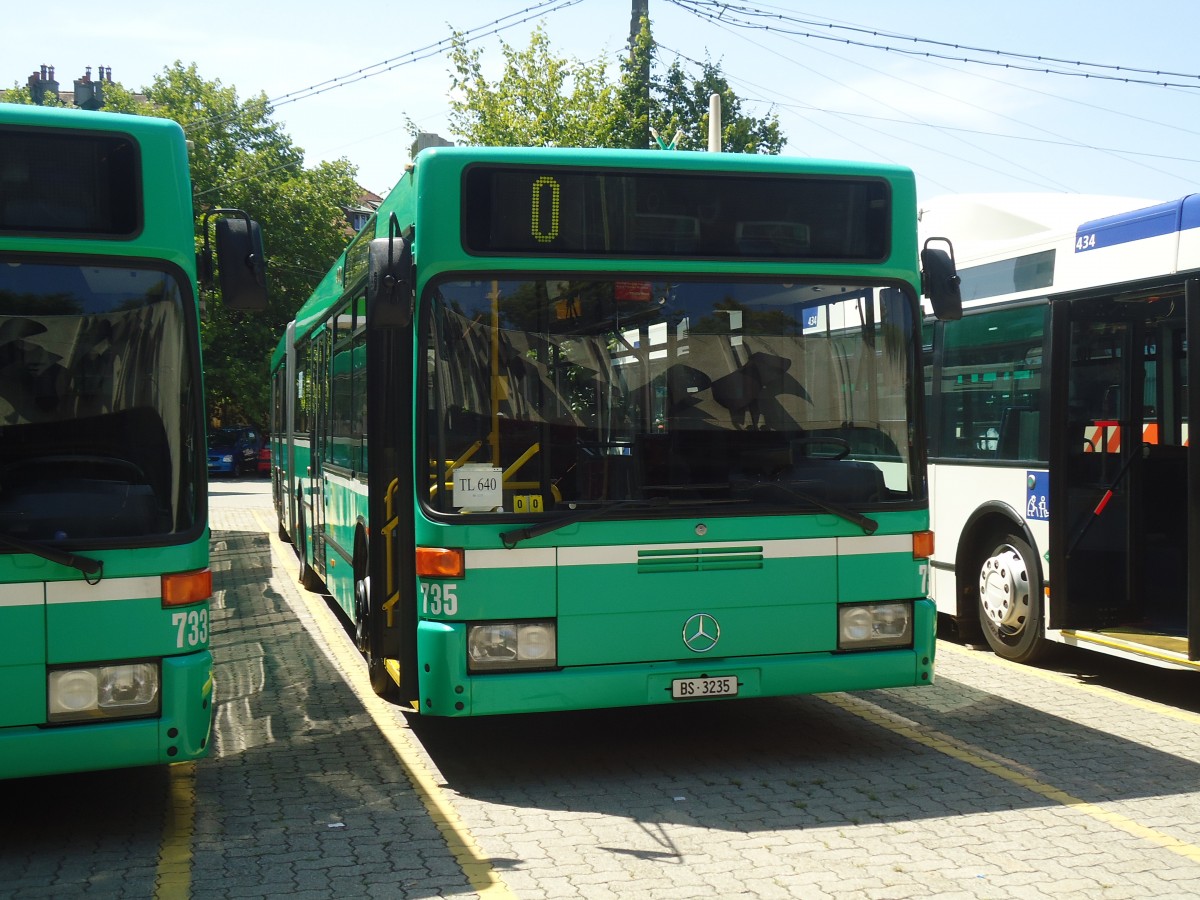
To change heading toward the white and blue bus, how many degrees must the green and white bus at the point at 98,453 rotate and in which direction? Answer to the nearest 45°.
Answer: approximately 90° to its left

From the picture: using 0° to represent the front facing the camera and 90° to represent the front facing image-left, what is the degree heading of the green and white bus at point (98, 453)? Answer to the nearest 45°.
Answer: approximately 0°

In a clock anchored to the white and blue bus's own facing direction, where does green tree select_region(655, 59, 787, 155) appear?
The green tree is roughly at 7 o'clock from the white and blue bus.

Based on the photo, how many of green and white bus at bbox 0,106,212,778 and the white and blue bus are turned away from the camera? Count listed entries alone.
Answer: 0

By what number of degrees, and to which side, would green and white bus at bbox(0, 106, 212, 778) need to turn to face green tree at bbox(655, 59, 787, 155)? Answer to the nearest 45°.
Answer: approximately 135° to its left

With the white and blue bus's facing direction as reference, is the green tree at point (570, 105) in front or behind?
behind

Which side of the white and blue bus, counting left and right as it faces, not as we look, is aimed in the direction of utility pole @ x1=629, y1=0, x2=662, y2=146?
back

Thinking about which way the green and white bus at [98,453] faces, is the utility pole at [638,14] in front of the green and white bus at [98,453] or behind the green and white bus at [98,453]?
behind

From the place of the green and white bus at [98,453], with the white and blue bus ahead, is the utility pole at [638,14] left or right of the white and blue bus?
left

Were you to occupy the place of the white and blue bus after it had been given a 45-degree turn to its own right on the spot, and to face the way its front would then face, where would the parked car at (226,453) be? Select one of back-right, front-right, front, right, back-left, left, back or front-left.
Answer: back-right

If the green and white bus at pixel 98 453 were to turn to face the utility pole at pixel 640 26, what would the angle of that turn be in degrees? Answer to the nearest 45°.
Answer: approximately 135° to its left

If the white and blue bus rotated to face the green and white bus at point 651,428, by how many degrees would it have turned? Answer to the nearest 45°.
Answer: approximately 90° to its right

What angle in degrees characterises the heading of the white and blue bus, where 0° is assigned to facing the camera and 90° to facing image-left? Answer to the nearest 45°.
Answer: approximately 315°
